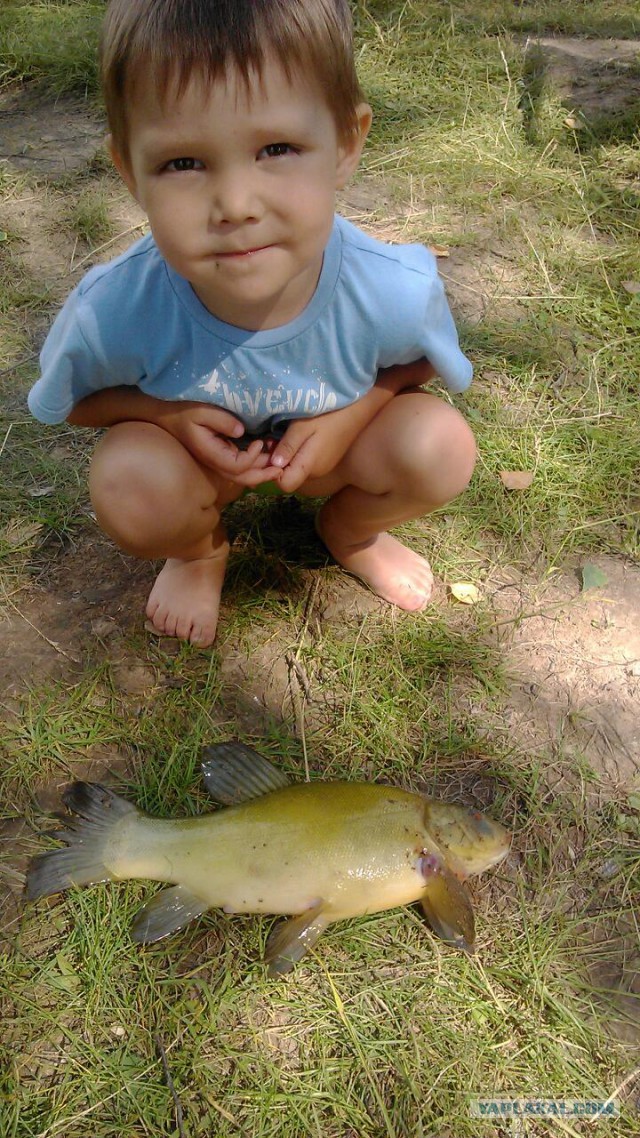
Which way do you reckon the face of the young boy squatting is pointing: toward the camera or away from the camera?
toward the camera

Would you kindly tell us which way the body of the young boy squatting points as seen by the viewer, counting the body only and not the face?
toward the camera

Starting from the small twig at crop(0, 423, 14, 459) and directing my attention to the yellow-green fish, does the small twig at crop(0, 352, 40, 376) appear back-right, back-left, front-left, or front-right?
back-left

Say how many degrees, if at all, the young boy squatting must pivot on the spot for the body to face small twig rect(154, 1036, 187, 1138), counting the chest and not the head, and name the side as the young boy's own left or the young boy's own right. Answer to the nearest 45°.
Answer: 0° — they already face it

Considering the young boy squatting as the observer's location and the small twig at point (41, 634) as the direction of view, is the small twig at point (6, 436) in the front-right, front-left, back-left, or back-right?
front-right

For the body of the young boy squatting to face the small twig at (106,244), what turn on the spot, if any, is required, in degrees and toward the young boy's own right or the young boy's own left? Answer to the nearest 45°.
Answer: approximately 180°

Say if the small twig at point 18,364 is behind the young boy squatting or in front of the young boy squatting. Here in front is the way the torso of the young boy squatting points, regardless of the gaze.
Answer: behind

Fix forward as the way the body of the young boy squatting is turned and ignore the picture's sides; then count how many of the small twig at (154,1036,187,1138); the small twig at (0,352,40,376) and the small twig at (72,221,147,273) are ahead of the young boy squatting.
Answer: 1

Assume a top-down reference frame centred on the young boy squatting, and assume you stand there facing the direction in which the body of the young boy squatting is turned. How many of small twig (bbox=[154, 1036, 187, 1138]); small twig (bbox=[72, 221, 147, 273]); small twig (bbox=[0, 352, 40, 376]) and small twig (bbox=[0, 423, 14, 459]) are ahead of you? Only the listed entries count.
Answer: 1
